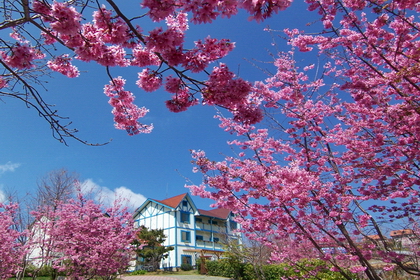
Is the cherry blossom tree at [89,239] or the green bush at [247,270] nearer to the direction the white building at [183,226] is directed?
the green bush

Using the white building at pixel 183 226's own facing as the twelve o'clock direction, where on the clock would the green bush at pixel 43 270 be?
The green bush is roughly at 2 o'clock from the white building.

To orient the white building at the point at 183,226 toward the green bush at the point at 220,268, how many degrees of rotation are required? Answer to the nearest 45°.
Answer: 0° — it already faces it

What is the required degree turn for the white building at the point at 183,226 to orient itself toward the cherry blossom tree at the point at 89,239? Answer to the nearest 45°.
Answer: approximately 45° to its right

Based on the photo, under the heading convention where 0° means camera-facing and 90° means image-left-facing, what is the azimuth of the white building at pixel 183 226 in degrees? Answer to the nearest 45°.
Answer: approximately 315°

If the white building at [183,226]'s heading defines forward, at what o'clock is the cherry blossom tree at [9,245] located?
The cherry blossom tree is roughly at 2 o'clock from the white building.

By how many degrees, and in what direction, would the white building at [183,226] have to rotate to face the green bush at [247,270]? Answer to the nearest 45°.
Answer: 0° — it already faces it
